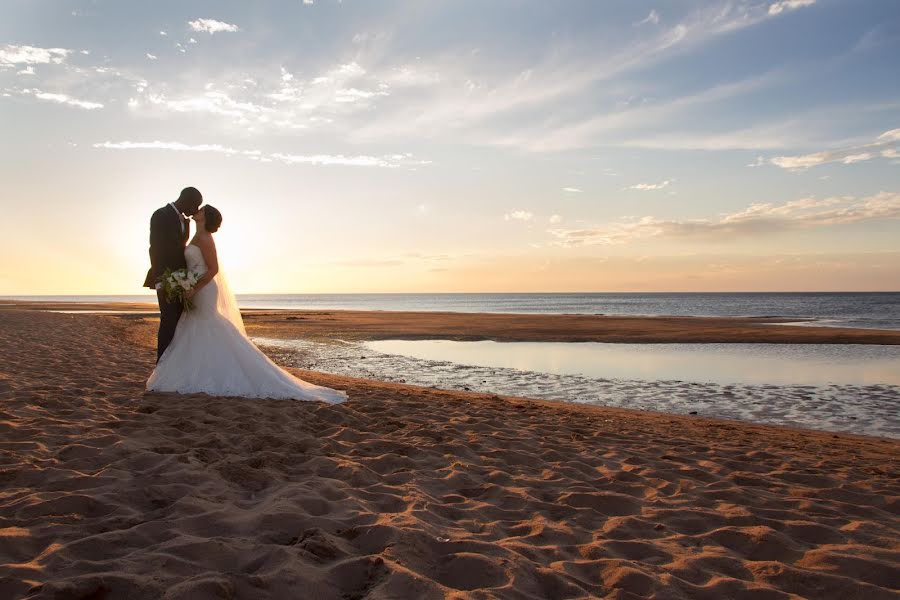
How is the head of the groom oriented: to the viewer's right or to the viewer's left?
to the viewer's right

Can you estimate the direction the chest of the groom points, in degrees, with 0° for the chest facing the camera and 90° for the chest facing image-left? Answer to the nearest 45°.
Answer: approximately 270°

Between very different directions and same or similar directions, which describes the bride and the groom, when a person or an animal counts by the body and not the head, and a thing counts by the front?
very different directions

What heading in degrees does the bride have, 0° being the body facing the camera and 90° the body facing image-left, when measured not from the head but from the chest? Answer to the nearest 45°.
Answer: approximately 90°
